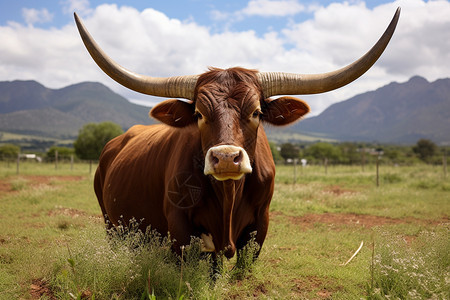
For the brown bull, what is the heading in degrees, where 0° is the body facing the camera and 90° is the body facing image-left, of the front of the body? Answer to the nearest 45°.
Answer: approximately 315°

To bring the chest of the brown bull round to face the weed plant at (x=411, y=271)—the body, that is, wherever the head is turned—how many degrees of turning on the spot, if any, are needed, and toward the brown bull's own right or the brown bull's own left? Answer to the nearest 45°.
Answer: approximately 45° to the brown bull's own left
